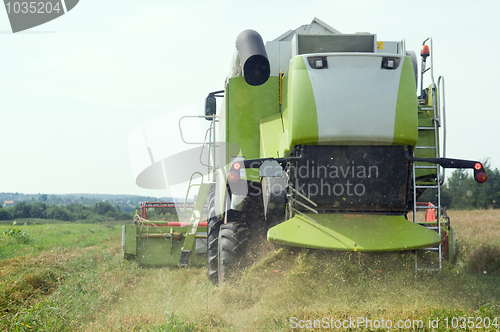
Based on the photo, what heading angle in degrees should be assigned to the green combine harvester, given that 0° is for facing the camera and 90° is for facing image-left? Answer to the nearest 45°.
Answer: approximately 180°
